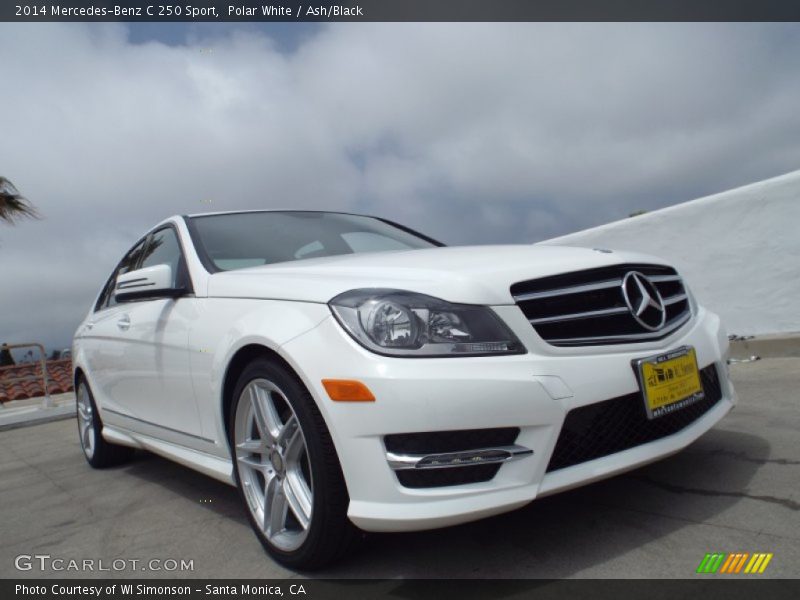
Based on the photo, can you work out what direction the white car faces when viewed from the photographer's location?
facing the viewer and to the right of the viewer
